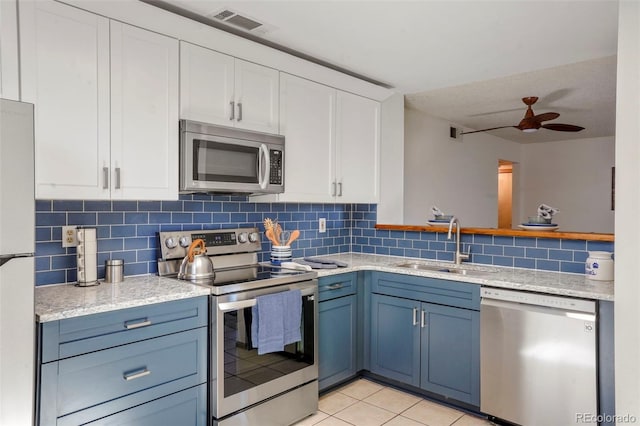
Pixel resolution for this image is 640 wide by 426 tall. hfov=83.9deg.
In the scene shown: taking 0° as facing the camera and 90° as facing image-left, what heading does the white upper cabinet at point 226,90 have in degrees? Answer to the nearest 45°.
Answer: approximately 315°

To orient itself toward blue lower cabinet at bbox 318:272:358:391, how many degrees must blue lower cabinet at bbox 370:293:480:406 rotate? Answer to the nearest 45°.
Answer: approximately 45° to its right

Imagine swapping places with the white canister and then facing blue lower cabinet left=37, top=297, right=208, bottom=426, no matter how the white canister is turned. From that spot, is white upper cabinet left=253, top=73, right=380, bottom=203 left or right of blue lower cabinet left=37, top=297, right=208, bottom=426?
right

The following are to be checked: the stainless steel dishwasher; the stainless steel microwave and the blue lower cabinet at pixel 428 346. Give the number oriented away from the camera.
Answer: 0

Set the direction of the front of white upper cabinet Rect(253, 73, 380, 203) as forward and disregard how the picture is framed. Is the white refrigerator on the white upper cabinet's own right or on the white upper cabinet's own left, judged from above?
on the white upper cabinet's own right

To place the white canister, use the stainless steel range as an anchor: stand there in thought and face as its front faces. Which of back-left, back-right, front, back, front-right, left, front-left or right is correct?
front-left

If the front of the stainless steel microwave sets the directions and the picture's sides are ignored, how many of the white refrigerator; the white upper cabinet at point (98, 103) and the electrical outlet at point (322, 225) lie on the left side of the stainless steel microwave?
1

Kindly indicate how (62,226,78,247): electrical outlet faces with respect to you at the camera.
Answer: facing the viewer

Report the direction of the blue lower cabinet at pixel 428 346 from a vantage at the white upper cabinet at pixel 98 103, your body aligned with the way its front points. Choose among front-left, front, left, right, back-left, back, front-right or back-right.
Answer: front-left

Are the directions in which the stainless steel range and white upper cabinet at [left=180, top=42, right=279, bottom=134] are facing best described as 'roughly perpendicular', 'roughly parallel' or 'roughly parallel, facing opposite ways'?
roughly parallel

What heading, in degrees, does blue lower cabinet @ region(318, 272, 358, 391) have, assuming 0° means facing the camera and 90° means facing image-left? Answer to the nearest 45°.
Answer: approximately 315°

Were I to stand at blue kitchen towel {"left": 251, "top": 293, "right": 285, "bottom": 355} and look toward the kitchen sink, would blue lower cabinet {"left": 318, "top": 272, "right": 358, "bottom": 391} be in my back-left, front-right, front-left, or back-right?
front-left

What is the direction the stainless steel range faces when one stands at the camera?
facing the viewer and to the right of the viewer

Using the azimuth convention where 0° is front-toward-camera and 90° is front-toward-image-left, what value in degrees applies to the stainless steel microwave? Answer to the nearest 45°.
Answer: approximately 315°

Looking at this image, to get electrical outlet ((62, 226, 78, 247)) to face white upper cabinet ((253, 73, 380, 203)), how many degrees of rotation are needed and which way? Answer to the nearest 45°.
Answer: approximately 90° to its left
